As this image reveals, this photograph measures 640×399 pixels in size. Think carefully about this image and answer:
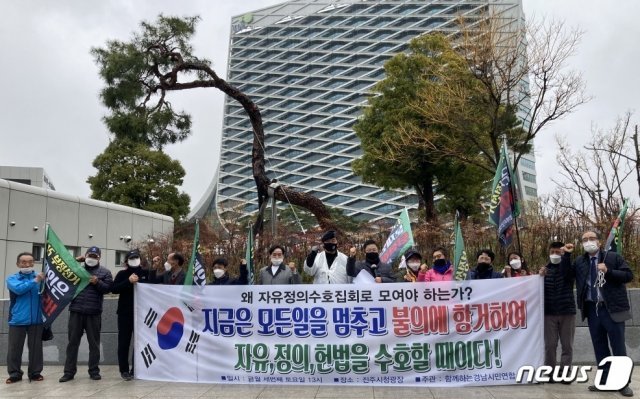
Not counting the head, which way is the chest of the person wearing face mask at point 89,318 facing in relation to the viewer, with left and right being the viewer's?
facing the viewer

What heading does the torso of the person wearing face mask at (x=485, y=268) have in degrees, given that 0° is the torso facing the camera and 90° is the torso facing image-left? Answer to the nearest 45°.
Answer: approximately 0°

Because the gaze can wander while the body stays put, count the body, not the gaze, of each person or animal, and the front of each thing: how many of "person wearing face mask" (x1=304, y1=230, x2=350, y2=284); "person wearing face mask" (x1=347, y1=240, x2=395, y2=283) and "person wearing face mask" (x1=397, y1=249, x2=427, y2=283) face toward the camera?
3

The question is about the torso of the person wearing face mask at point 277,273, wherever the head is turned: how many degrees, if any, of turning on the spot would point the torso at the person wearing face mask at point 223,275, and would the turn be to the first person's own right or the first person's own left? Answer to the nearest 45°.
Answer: approximately 90° to the first person's own right

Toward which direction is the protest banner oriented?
toward the camera

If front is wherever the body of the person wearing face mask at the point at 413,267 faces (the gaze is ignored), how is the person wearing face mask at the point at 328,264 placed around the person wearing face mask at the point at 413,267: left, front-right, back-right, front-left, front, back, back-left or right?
right

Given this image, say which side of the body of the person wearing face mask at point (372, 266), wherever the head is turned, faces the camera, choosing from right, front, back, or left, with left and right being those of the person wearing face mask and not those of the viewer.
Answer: front

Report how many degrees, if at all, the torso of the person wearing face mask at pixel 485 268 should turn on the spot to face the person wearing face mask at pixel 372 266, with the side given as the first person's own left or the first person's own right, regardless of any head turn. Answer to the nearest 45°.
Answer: approximately 90° to the first person's own right

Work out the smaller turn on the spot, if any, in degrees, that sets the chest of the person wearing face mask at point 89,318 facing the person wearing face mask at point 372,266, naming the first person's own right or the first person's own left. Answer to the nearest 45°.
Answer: approximately 45° to the first person's own left

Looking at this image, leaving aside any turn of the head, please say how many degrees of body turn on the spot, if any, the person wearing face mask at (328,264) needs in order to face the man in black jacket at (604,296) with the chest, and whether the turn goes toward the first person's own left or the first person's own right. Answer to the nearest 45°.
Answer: approximately 90° to the first person's own left

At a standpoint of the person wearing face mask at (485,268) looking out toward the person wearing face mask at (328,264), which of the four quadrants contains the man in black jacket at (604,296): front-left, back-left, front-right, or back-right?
back-left

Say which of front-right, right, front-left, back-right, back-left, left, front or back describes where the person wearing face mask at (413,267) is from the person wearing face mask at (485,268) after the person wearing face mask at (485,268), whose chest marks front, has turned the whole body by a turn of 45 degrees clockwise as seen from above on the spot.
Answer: front-right

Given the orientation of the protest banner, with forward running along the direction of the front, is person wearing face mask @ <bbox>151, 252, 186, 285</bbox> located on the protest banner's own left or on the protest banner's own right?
on the protest banner's own right
